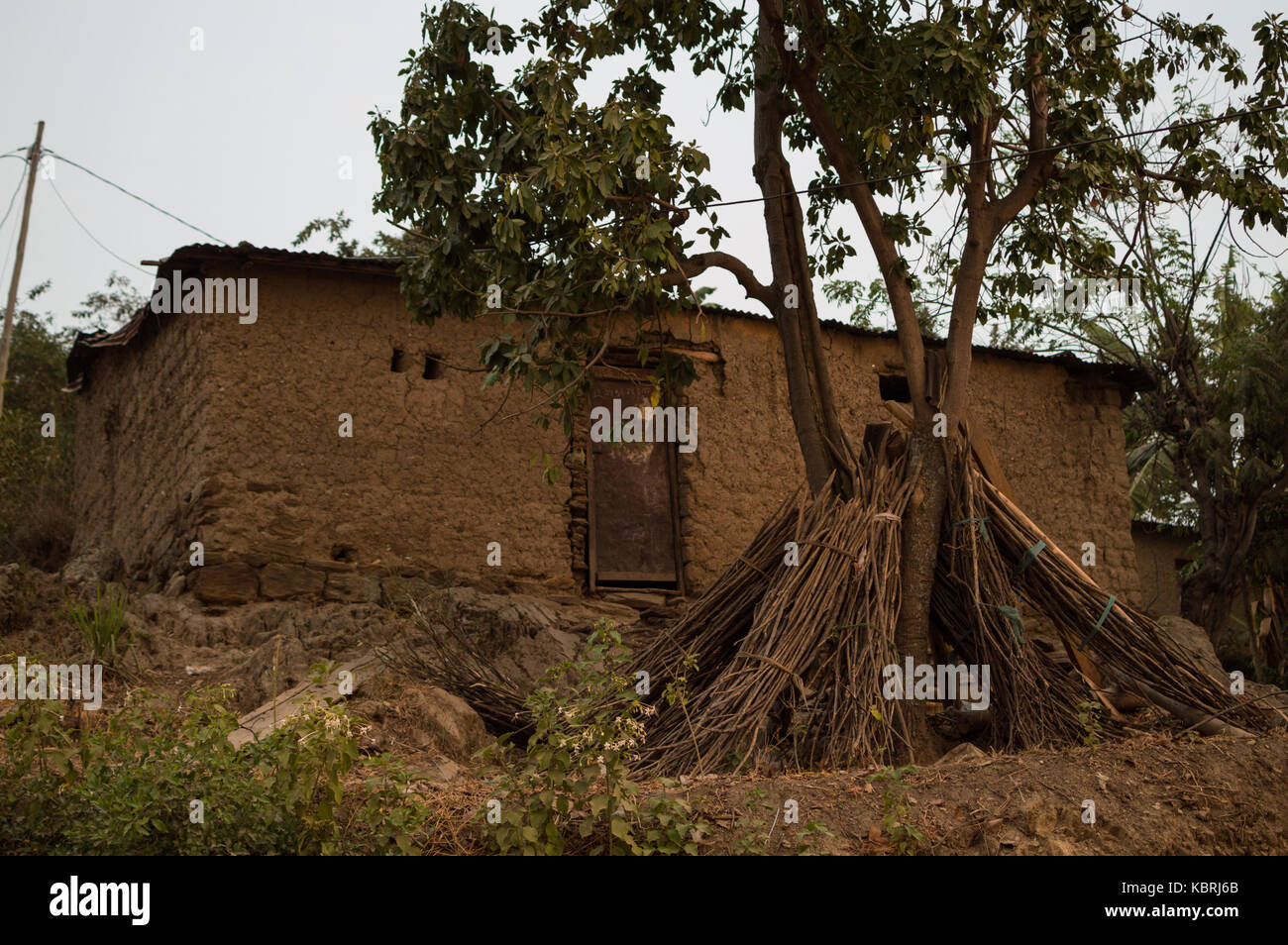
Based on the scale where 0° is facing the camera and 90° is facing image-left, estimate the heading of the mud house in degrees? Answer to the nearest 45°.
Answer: approximately 0°

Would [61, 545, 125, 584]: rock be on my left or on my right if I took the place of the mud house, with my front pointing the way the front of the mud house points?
on my right

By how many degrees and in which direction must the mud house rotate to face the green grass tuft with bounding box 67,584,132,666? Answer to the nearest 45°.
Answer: approximately 45° to its right

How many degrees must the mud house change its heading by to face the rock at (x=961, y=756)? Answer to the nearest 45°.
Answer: approximately 45° to its left

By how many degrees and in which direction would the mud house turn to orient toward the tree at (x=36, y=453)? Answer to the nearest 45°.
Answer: approximately 135° to its right

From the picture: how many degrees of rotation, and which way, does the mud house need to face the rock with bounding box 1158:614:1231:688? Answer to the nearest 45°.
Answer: approximately 90° to its left
